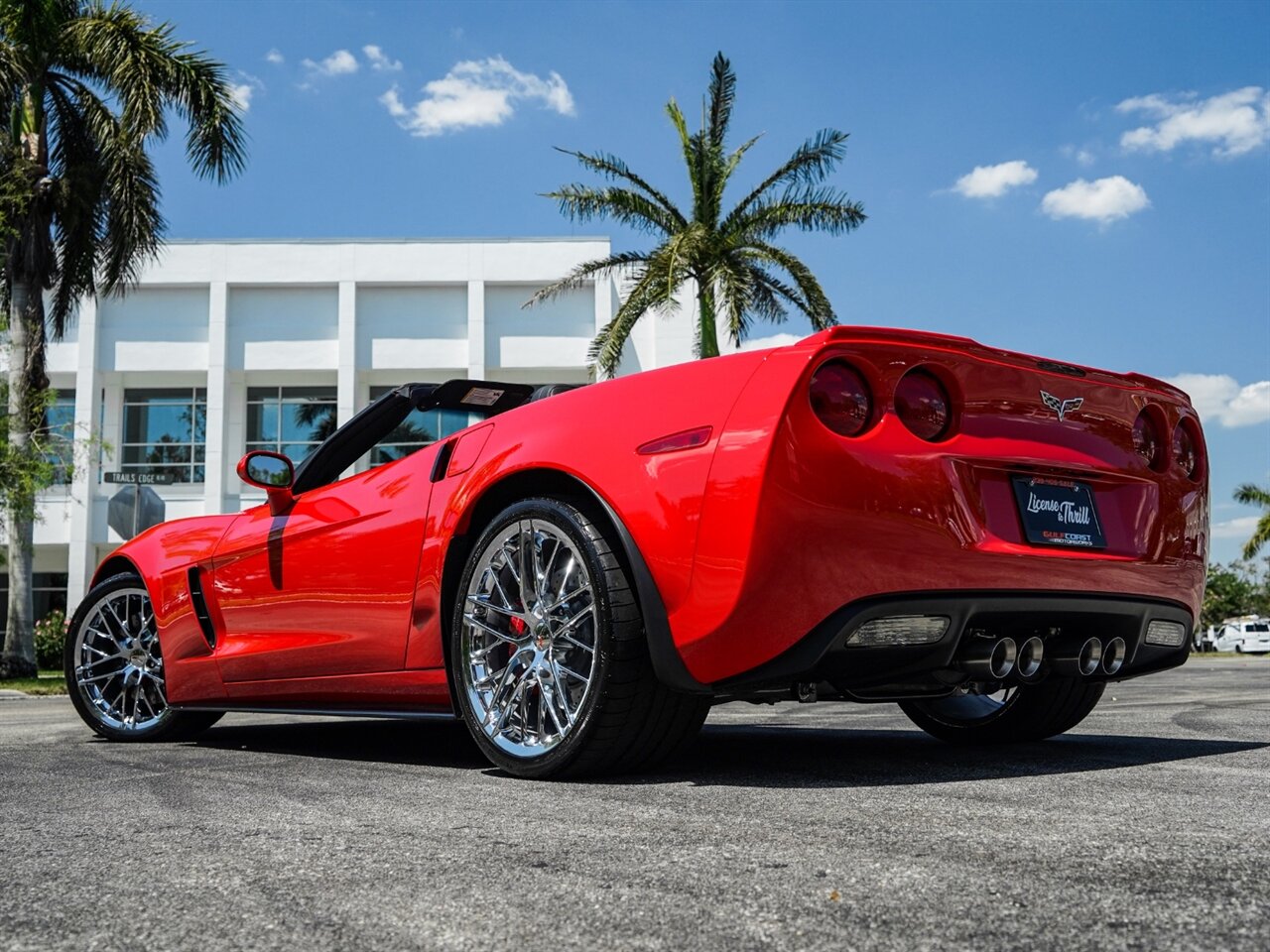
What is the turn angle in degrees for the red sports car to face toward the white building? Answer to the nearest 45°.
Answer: approximately 45° to its right

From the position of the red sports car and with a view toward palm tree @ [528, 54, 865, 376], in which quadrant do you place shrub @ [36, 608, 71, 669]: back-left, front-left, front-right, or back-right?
front-left

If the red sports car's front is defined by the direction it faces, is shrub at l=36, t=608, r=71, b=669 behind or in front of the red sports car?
in front

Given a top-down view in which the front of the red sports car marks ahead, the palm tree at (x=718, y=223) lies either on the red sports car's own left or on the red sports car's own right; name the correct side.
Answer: on the red sports car's own right

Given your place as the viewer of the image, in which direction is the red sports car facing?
facing away from the viewer and to the left of the viewer

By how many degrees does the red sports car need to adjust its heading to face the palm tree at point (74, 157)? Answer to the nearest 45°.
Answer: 0° — it already faces it
